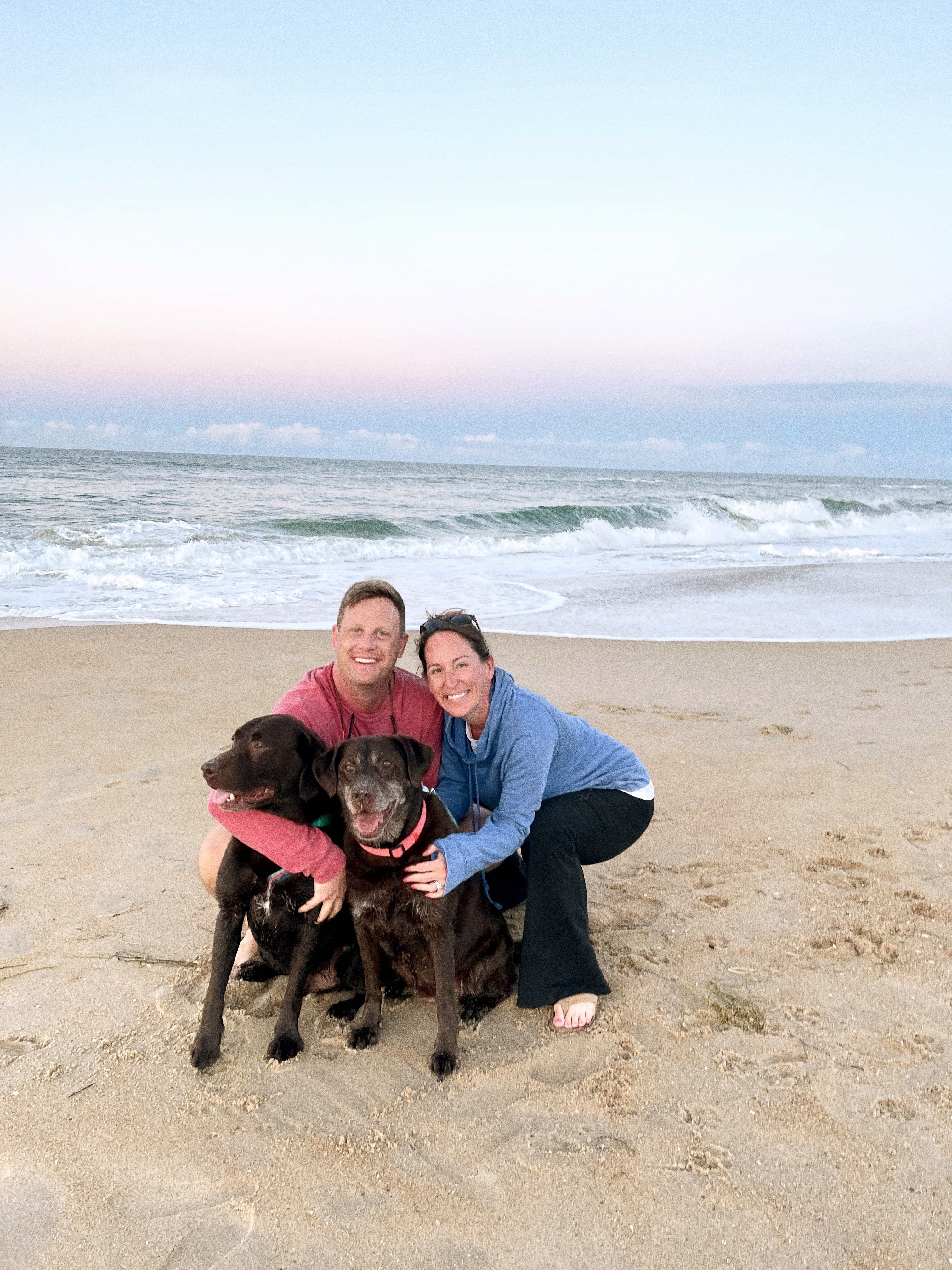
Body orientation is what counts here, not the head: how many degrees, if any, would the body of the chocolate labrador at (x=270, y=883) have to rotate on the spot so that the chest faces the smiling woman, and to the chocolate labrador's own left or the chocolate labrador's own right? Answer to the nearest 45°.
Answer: approximately 135° to the chocolate labrador's own left

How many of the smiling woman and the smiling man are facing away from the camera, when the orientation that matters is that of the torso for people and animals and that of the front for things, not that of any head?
0

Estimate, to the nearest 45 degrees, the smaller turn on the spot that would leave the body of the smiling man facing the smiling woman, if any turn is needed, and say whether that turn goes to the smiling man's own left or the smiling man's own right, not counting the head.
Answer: approximately 45° to the smiling man's own left

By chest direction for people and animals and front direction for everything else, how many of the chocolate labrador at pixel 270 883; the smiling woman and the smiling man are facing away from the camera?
0

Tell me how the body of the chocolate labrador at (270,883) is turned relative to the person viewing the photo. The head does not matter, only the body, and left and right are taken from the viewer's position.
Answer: facing the viewer and to the left of the viewer

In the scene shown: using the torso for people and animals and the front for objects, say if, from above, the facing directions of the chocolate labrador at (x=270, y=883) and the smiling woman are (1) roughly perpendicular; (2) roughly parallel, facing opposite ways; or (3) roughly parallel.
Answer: roughly parallel

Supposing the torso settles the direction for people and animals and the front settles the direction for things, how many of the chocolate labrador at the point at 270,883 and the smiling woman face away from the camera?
0

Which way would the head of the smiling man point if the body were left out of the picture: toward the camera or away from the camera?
toward the camera

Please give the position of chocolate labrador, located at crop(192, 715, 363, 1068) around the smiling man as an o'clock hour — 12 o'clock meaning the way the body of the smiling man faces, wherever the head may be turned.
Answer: The chocolate labrador is roughly at 1 o'clock from the smiling man.

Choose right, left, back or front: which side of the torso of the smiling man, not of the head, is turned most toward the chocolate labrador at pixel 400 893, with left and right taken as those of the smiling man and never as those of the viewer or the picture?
front

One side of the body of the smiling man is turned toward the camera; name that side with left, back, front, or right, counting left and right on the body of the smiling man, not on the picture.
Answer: front

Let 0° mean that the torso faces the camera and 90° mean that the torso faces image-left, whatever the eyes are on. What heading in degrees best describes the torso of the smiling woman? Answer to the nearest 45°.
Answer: approximately 45°
